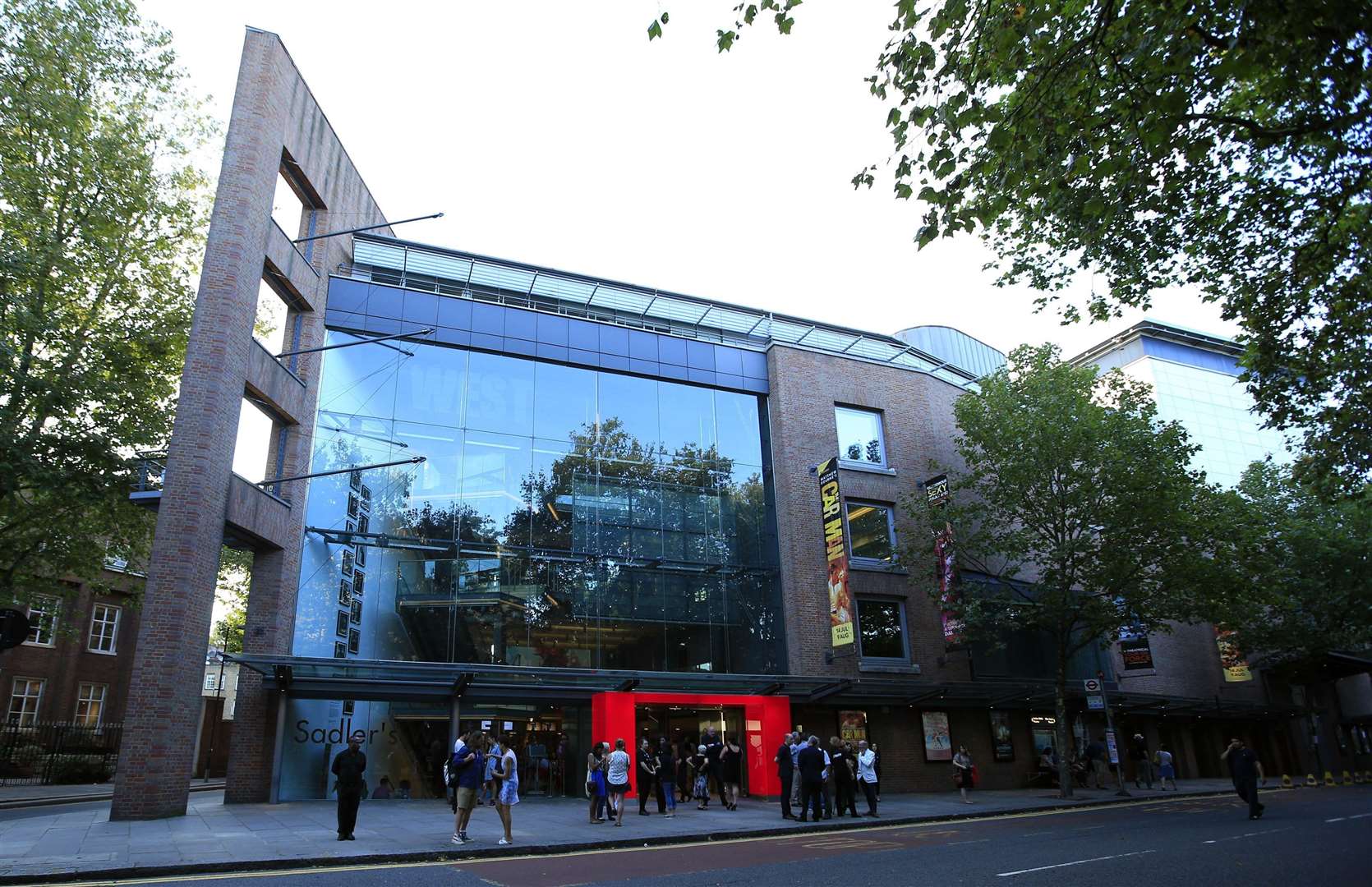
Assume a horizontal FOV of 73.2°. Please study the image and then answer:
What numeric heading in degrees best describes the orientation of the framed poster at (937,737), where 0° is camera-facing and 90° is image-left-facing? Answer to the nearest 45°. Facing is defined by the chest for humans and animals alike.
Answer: approximately 0°

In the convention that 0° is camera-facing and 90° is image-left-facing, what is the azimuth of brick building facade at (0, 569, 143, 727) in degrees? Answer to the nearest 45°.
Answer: approximately 0°

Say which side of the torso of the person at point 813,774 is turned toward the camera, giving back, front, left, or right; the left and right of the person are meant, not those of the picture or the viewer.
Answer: back

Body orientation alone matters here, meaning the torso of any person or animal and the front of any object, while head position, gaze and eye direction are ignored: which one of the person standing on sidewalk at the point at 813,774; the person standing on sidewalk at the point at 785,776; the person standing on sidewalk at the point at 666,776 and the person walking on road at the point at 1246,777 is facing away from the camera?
the person standing on sidewalk at the point at 813,774

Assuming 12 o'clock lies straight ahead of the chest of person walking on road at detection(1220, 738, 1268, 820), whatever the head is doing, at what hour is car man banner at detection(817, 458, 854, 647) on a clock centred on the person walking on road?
The car man banner is roughly at 2 o'clock from the person walking on road.

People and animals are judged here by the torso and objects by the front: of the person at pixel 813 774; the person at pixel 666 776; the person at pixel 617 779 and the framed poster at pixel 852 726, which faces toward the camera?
the framed poster

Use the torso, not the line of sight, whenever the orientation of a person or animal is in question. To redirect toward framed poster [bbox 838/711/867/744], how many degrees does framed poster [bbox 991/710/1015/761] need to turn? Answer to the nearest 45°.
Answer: approximately 45° to its right
